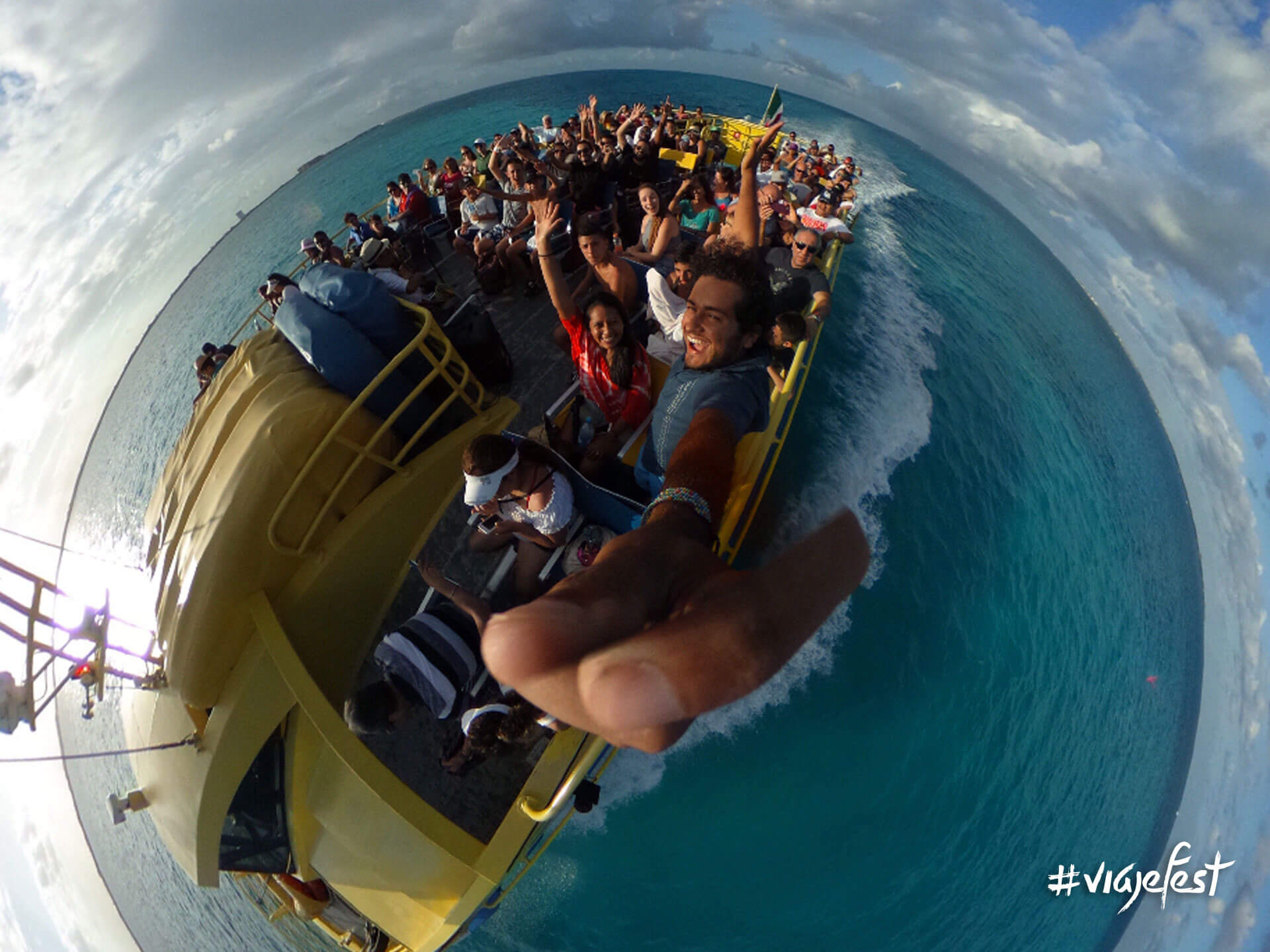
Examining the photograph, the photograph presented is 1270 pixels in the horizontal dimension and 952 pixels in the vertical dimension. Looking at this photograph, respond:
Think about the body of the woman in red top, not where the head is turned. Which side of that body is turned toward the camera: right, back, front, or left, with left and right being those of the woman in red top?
front

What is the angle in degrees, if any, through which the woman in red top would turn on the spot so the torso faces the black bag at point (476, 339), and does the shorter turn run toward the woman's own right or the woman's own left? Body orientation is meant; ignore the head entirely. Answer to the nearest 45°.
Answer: approximately 135° to the woman's own right
